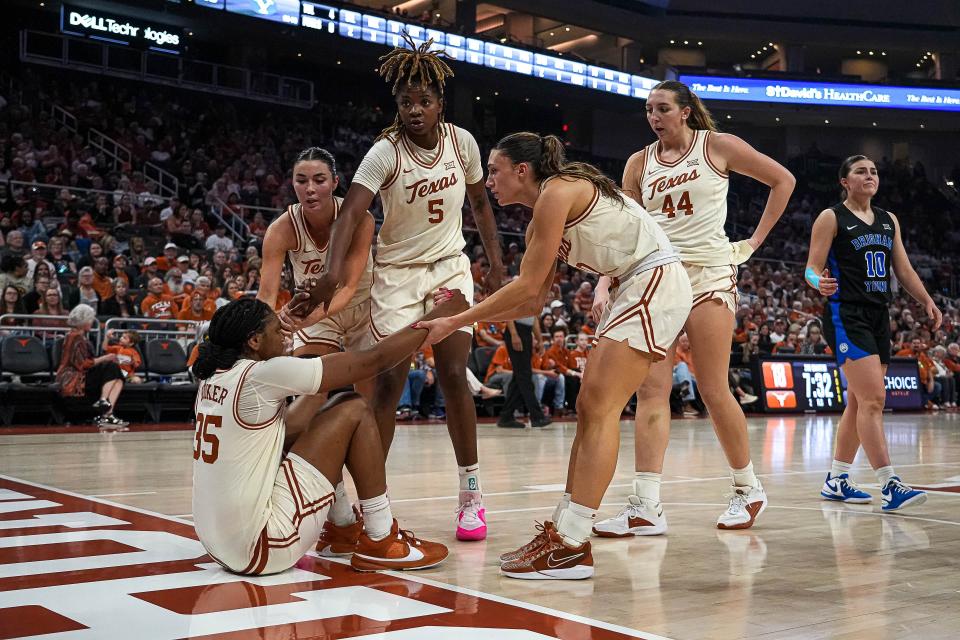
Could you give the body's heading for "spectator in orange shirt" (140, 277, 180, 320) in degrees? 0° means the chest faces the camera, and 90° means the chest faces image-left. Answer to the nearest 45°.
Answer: approximately 315°

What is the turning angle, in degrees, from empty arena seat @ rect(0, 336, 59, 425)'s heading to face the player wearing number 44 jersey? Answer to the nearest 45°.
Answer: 0° — it already faces them

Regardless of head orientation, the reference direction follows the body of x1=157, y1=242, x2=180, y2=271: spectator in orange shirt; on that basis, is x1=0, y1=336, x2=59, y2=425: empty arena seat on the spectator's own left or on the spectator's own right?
on the spectator's own right

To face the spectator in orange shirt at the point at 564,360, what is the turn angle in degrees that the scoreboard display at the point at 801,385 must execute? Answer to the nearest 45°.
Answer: approximately 45° to its right

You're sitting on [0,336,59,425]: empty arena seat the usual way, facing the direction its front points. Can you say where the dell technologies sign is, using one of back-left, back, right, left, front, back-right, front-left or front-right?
back

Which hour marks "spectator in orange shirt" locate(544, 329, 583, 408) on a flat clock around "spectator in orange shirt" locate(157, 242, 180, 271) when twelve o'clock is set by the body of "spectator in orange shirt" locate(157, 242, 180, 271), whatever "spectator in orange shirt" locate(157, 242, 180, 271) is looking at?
"spectator in orange shirt" locate(544, 329, 583, 408) is roughly at 11 o'clock from "spectator in orange shirt" locate(157, 242, 180, 271).

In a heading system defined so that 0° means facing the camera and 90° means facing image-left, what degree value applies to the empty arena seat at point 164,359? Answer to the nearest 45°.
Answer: approximately 0°

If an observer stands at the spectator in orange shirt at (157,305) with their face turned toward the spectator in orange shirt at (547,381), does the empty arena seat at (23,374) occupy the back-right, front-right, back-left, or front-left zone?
back-right

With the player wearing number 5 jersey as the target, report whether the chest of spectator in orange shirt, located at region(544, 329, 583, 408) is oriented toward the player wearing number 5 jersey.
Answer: yes

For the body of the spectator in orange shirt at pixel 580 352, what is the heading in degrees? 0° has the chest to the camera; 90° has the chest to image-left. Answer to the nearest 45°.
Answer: approximately 0°
